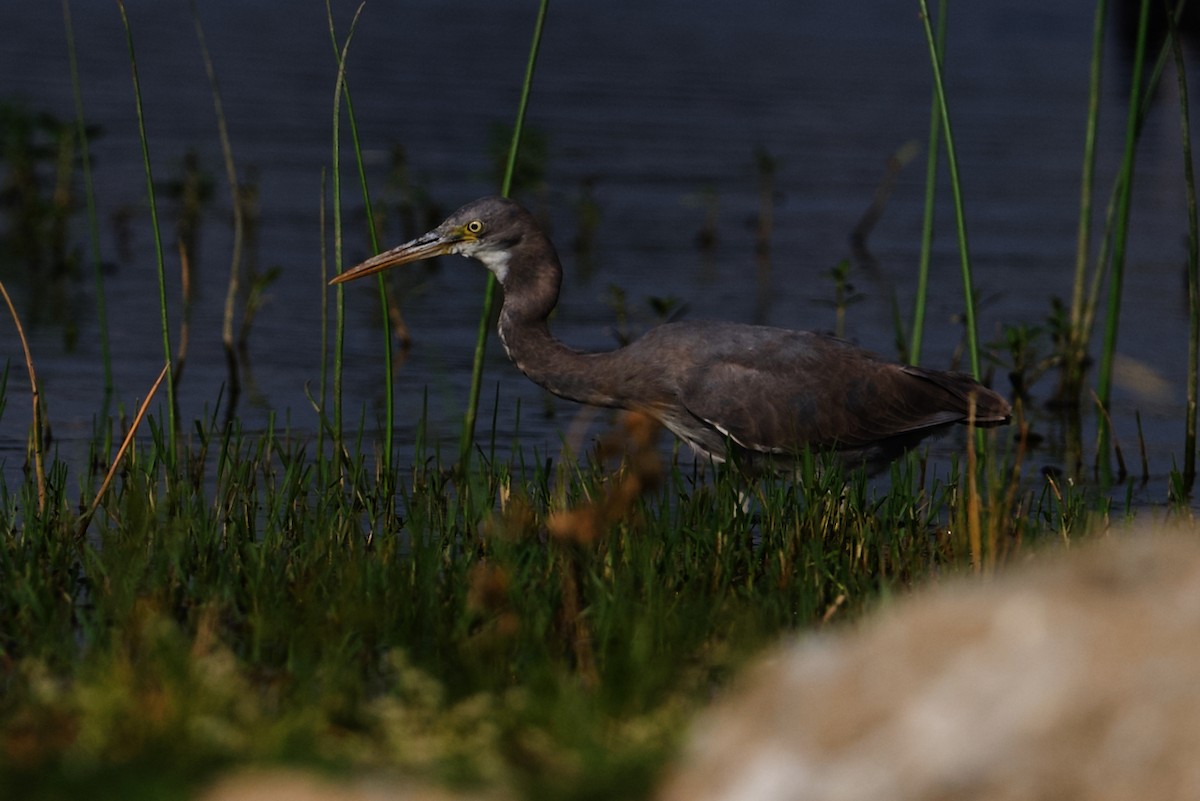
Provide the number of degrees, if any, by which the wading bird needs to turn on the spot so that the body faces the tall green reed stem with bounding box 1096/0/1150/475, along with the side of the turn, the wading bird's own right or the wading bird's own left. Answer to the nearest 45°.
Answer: approximately 180°

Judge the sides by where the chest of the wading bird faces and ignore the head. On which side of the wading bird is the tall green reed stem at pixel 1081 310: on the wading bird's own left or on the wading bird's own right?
on the wading bird's own right

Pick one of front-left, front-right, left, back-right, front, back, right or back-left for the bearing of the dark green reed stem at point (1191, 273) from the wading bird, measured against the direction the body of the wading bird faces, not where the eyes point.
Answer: back

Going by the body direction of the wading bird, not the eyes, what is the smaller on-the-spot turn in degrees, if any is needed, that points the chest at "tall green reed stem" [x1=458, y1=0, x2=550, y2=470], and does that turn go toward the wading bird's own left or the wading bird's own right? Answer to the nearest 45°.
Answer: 0° — it already faces it

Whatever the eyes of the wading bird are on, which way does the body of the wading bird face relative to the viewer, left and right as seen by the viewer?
facing to the left of the viewer
